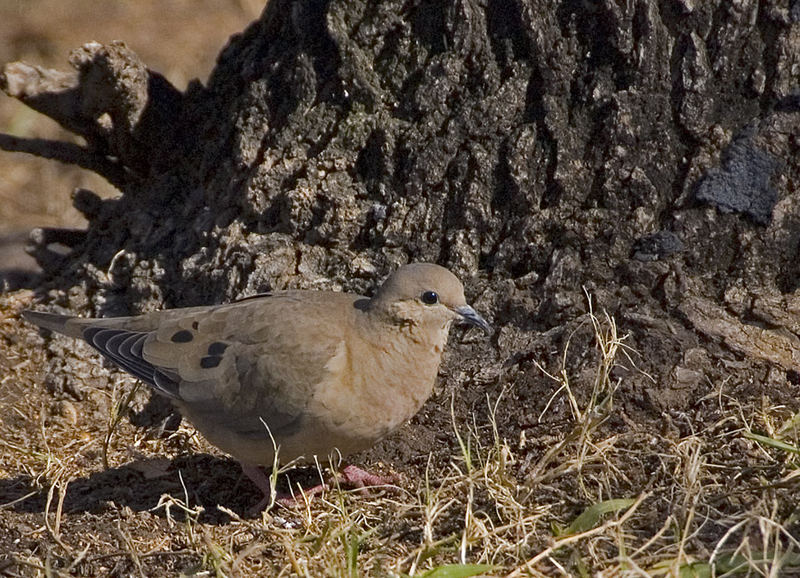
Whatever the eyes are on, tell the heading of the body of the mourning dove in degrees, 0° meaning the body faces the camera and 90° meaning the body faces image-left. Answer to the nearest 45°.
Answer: approximately 270°
